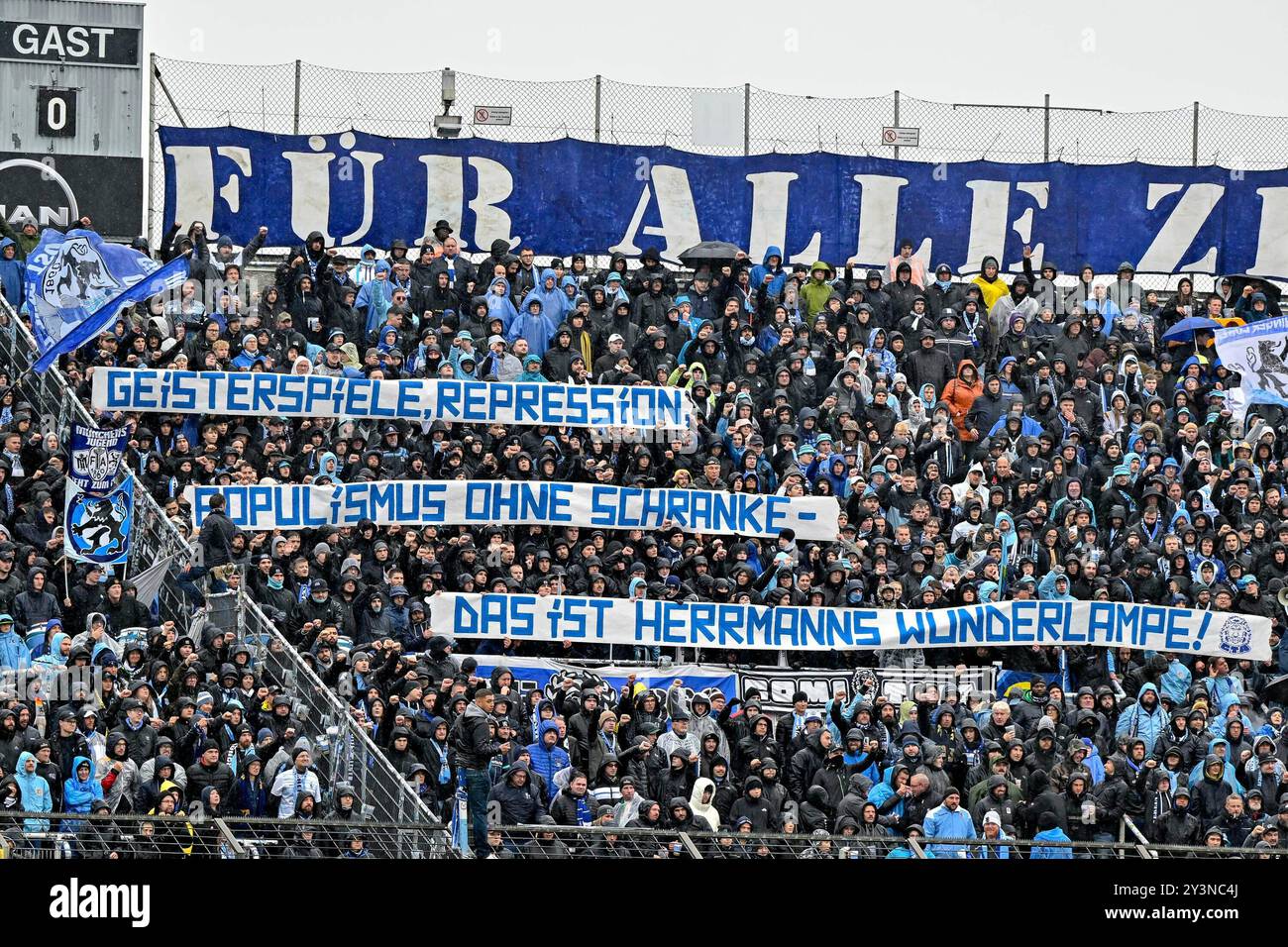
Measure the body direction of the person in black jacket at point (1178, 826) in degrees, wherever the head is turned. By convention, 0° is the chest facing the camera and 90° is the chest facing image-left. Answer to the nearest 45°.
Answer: approximately 0°

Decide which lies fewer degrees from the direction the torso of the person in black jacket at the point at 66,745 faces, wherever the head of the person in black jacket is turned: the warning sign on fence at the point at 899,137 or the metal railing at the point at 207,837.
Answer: the metal railing

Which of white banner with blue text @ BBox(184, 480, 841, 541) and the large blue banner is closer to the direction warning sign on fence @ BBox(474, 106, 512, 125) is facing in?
the white banner with blue text

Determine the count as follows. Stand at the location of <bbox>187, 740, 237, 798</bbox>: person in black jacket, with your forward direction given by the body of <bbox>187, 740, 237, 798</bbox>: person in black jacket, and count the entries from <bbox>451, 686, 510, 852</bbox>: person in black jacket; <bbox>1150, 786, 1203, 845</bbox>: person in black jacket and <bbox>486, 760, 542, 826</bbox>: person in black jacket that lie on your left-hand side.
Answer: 3

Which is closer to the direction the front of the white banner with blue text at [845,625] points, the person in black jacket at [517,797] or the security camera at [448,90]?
the person in black jacket

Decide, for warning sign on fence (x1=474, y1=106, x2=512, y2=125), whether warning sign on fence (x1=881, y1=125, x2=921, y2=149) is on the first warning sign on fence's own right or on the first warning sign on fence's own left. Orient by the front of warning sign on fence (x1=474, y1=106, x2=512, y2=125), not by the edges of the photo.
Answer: on the first warning sign on fence's own left

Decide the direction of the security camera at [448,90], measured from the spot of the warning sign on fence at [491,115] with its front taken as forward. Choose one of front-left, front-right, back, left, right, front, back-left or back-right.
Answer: right

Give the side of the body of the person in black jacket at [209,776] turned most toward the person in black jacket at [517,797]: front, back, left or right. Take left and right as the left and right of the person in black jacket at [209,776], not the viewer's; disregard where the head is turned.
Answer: left

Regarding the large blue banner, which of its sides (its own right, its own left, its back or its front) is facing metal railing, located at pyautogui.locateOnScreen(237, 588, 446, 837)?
front

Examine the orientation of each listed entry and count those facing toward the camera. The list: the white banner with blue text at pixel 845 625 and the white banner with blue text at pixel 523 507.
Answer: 2

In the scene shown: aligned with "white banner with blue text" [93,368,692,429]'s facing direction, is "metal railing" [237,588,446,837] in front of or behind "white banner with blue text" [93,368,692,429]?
in front

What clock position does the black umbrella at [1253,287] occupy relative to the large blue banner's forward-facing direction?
The black umbrella is roughly at 9 o'clock from the large blue banner.

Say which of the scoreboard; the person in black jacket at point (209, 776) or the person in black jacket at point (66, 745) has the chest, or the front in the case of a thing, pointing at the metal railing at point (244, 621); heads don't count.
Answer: the scoreboard

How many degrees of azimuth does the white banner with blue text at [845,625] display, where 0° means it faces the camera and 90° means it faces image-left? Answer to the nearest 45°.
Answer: approximately 0°

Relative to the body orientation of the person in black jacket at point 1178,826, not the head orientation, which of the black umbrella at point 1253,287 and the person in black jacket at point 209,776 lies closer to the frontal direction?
the person in black jacket

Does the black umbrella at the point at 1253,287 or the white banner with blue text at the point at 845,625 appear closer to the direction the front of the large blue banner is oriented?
the white banner with blue text
